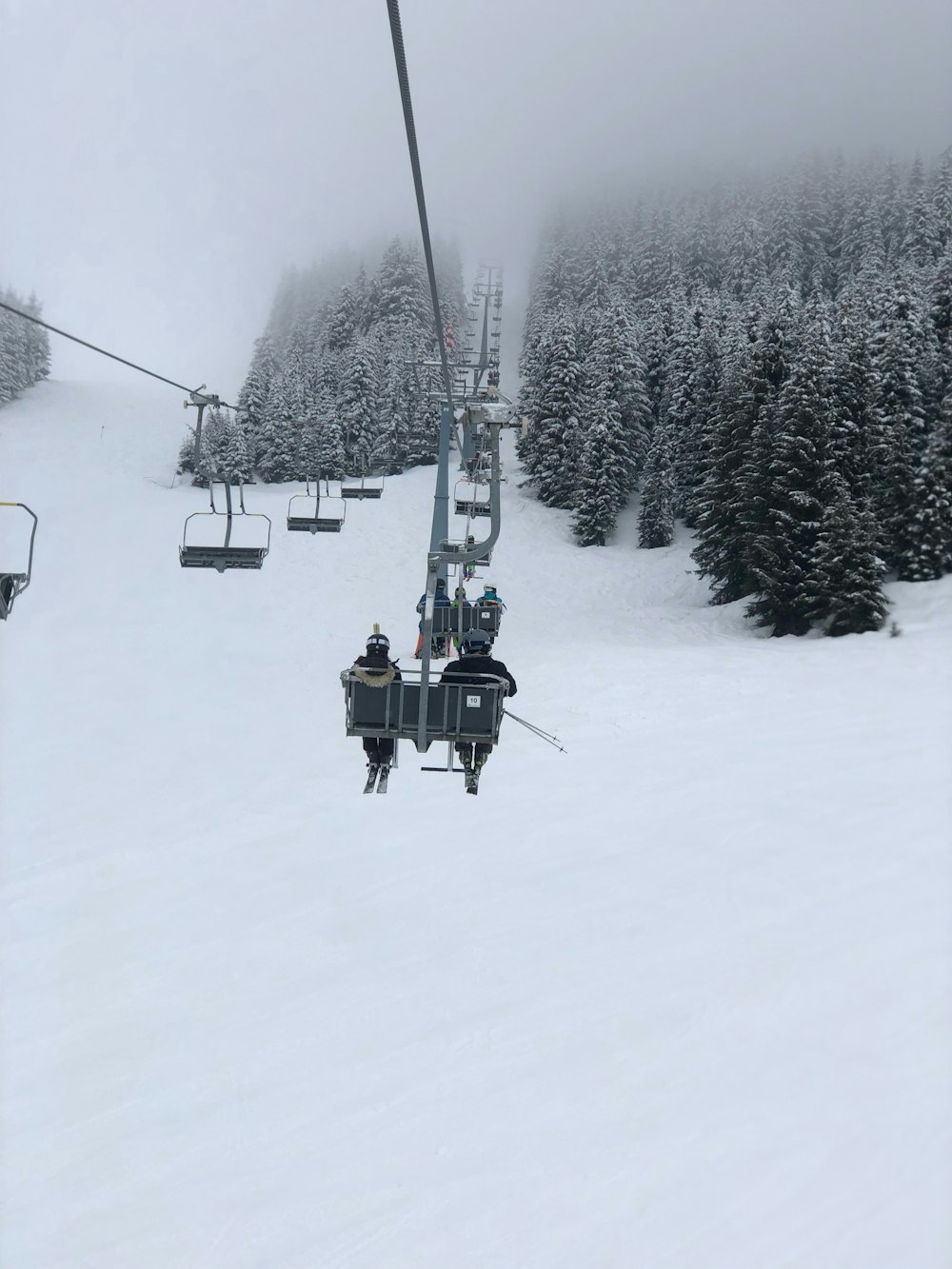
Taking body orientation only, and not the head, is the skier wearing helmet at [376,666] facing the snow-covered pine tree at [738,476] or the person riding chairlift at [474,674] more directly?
the snow-covered pine tree

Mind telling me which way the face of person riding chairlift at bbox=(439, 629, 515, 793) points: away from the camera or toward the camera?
away from the camera

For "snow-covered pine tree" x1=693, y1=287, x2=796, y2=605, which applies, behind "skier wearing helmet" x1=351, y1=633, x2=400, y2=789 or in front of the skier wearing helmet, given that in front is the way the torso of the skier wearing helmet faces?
in front

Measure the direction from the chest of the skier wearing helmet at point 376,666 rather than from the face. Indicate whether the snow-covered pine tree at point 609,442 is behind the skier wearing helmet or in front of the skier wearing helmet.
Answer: in front

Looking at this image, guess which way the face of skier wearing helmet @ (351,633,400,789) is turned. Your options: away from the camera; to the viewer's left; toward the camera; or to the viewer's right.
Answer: away from the camera

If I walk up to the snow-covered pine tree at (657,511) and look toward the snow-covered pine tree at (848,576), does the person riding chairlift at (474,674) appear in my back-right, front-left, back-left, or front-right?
front-right

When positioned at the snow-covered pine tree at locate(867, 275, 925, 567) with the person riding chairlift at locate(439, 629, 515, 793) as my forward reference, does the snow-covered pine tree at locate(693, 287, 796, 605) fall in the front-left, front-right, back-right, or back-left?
front-right

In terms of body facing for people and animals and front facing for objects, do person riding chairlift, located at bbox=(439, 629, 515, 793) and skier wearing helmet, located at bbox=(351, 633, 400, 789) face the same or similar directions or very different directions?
same or similar directions

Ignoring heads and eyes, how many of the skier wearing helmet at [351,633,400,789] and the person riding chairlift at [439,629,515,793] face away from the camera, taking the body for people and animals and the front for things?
2

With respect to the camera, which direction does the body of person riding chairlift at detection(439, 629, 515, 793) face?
away from the camera

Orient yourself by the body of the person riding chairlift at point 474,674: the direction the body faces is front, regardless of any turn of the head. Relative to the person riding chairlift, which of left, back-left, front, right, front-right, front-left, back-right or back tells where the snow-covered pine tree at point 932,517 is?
front-right

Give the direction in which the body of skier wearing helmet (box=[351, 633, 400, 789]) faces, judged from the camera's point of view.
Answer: away from the camera

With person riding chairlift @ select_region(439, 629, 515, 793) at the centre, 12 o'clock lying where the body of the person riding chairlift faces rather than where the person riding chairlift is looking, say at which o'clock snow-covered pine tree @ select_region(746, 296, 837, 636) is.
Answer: The snow-covered pine tree is roughly at 1 o'clock from the person riding chairlift.

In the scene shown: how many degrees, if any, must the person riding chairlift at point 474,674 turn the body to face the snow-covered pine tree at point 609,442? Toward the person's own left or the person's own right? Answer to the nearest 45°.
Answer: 0° — they already face it
